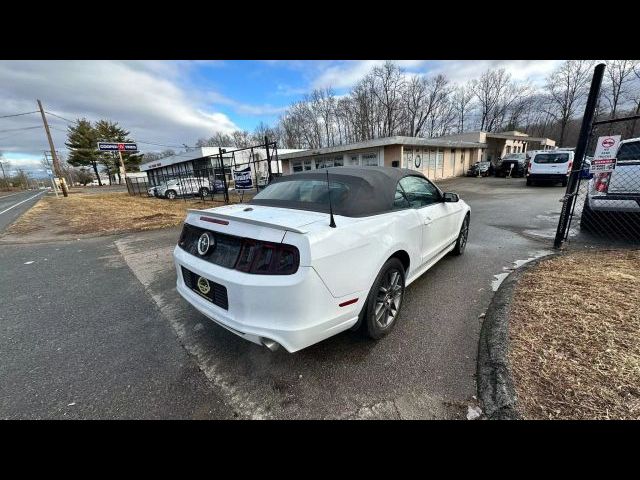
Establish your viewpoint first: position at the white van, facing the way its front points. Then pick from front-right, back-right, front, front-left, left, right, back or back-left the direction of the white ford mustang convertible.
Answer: back

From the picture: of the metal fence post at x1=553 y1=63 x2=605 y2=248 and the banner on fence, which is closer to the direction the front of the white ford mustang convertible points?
the metal fence post

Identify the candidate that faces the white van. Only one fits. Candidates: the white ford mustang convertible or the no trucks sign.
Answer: the white ford mustang convertible

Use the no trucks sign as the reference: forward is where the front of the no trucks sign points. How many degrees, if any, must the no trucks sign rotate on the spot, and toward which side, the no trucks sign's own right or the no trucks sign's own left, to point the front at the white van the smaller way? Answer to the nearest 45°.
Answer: approximately 180°

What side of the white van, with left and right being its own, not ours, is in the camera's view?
back

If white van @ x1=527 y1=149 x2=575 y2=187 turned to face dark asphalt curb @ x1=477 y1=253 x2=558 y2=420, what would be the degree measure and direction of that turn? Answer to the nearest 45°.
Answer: approximately 180°

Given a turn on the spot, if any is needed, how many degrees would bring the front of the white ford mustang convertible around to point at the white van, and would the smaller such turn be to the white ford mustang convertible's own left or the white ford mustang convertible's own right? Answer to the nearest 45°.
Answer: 0° — it already faces it

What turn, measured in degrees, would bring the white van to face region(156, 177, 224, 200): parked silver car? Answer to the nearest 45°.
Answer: approximately 135° to its left

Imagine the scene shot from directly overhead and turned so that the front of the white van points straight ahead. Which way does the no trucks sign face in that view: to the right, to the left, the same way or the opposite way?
the opposite way

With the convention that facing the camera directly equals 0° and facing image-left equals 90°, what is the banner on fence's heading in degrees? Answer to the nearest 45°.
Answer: approximately 0°

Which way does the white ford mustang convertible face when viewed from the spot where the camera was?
facing away from the viewer and to the right of the viewer

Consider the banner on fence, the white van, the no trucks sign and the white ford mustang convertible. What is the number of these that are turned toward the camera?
2

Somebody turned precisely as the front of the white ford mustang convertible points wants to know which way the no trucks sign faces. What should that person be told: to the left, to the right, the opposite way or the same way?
the opposite way

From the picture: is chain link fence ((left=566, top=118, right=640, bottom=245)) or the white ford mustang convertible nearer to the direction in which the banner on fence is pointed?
the white ford mustang convertible

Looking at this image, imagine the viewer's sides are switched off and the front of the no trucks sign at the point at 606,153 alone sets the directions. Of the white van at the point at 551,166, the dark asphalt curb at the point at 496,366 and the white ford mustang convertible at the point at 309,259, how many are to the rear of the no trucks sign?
1

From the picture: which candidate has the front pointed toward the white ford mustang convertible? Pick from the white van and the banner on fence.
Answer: the banner on fence

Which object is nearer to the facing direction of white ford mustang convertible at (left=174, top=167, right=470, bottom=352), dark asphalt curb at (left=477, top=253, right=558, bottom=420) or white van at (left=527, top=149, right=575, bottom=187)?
the white van
